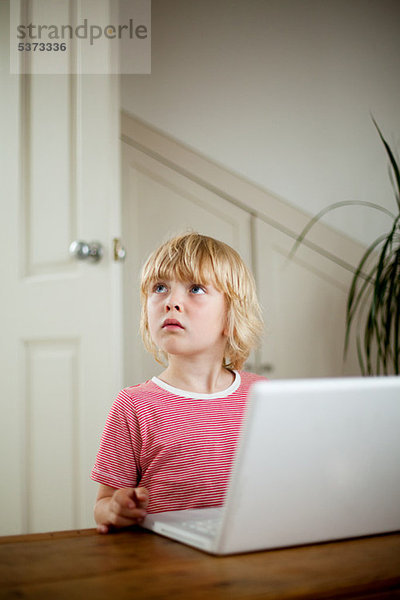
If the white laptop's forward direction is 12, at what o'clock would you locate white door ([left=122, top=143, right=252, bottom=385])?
The white door is roughly at 1 o'clock from the white laptop.

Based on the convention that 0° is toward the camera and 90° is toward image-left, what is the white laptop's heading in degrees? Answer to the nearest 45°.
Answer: approximately 135°

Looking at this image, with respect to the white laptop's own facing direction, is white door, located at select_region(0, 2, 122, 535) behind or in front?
in front

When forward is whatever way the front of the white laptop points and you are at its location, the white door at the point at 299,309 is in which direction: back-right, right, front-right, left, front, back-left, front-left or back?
front-right
